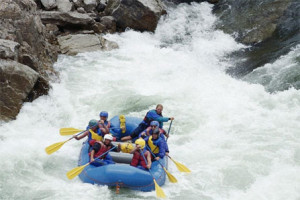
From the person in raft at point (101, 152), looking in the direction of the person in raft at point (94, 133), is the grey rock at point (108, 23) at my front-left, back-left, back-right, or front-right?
front-right

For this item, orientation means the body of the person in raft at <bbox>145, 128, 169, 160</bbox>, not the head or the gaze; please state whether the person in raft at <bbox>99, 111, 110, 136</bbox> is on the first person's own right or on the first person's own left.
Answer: on the first person's own right

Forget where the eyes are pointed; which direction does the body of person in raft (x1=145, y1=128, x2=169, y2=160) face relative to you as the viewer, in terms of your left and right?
facing the viewer and to the left of the viewer

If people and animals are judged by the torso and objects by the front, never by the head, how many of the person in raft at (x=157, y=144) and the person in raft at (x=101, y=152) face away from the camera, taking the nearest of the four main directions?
0

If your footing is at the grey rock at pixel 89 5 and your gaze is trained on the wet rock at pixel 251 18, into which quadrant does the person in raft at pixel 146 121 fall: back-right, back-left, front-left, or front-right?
front-right

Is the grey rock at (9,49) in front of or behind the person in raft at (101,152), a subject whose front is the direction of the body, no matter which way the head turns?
behind

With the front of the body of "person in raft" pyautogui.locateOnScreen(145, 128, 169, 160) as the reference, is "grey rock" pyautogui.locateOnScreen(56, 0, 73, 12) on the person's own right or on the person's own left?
on the person's own right
